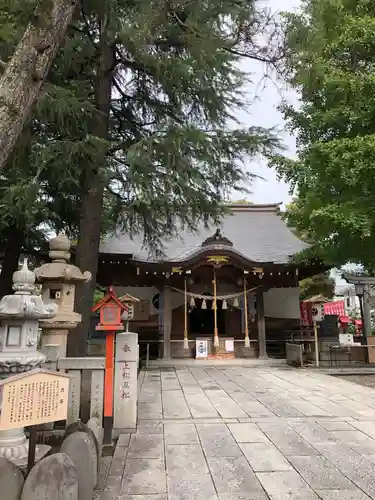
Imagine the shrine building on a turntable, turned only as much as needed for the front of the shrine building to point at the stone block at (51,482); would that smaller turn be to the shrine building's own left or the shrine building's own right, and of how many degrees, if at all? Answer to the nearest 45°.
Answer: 0° — it already faces it

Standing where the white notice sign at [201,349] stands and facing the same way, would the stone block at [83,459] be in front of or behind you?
in front

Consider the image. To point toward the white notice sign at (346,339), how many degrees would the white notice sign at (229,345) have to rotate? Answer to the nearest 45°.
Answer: approximately 90° to its left

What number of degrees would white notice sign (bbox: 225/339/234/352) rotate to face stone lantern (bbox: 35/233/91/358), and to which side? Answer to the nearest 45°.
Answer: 0° — it already faces it

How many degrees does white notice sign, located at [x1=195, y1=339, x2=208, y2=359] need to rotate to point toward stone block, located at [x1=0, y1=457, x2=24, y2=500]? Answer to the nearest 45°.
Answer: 0° — it already faces it

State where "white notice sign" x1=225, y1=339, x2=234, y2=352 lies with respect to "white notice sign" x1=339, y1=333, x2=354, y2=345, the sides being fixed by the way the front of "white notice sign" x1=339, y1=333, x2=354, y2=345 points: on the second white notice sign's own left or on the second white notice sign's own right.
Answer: on the second white notice sign's own right

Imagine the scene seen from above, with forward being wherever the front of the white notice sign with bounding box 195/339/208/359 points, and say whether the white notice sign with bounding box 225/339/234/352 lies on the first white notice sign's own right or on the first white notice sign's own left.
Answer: on the first white notice sign's own left

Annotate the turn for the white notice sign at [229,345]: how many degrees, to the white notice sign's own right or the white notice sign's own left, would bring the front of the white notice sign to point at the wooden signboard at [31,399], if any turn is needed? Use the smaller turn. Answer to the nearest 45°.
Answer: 0° — it already faces it

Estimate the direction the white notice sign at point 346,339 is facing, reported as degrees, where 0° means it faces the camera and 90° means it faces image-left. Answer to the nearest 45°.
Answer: approximately 0°
